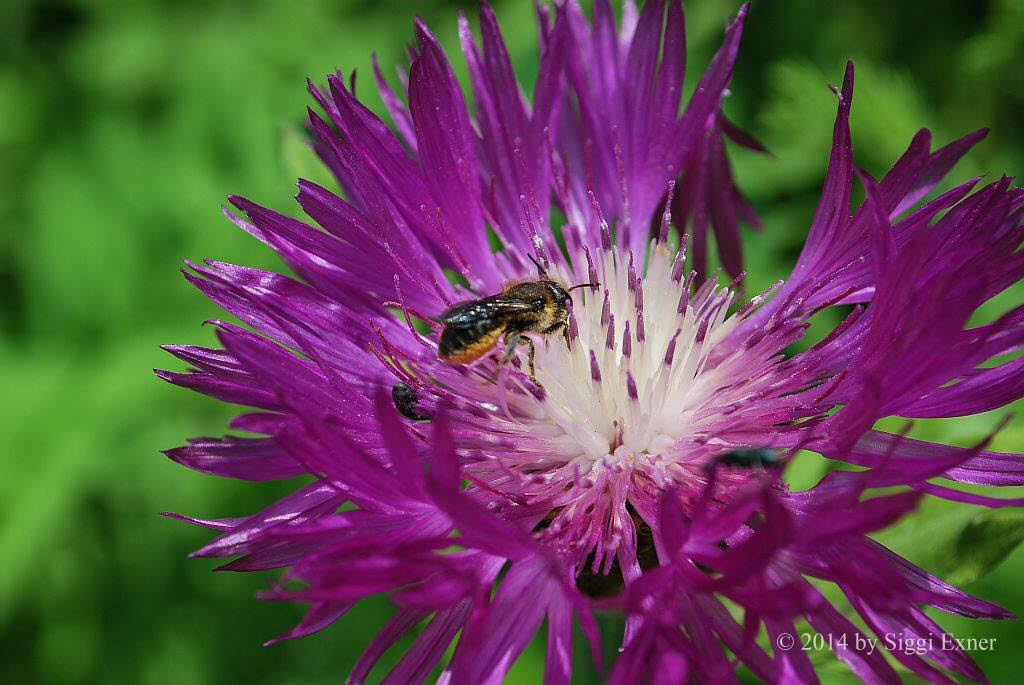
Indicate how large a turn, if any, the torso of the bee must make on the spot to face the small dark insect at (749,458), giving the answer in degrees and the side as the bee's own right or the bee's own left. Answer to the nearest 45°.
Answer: approximately 45° to the bee's own right

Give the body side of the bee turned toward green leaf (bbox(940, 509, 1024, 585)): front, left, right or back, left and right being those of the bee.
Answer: front

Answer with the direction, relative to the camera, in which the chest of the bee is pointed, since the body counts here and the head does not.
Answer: to the viewer's right
